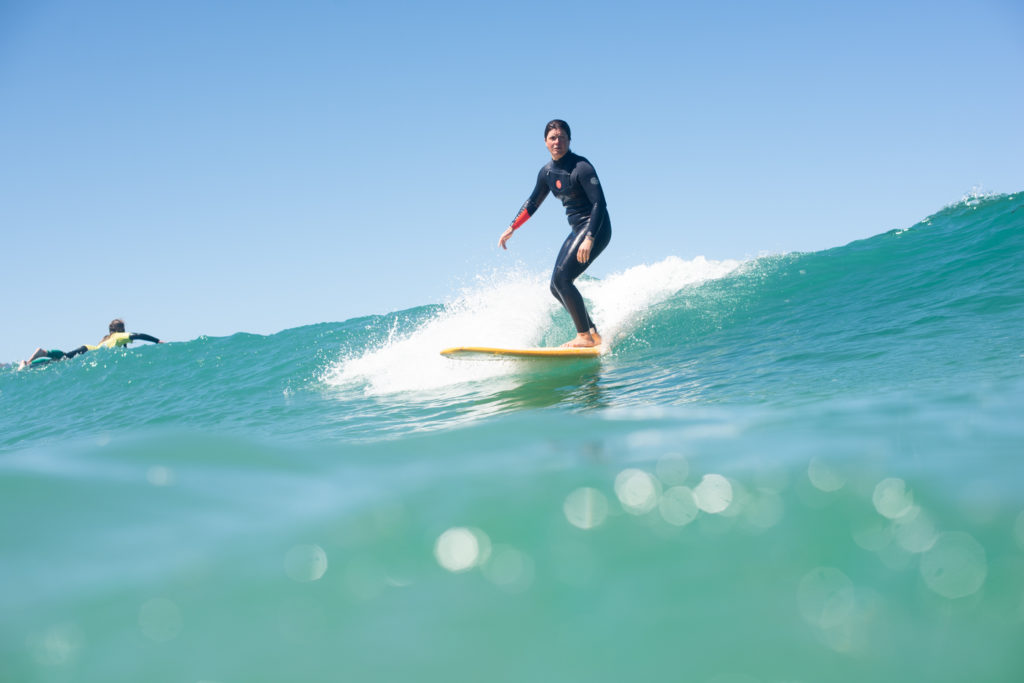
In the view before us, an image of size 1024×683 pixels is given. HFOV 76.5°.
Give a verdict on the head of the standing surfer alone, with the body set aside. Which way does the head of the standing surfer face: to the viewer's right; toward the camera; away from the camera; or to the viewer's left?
toward the camera

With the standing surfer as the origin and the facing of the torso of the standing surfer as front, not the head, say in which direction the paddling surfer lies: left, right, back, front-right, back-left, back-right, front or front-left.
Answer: right

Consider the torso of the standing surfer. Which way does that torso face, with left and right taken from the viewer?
facing the viewer and to the left of the viewer
